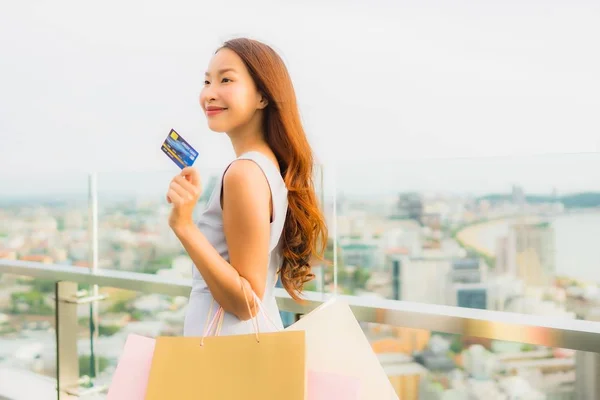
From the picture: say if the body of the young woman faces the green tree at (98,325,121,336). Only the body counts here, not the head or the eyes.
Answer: no

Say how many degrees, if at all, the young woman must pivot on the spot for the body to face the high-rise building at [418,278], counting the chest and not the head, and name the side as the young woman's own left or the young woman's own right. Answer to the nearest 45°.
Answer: approximately 135° to the young woman's own right

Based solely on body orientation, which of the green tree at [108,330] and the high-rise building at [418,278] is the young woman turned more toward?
the green tree

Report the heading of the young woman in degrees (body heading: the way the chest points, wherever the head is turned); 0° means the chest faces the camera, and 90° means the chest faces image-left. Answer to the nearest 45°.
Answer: approximately 90°

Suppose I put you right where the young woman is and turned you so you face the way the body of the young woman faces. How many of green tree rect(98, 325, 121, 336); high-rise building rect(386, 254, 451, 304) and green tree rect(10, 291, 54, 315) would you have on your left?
0

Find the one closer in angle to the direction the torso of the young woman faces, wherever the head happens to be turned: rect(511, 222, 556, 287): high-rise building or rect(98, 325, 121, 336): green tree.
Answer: the green tree

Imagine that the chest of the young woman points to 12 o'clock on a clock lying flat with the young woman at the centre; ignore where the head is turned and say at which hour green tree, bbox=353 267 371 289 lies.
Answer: The green tree is roughly at 4 o'clock from the young woman.

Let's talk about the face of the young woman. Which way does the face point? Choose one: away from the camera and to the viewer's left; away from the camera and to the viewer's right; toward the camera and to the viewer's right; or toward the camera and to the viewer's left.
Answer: toward the camera and to the viewer's left

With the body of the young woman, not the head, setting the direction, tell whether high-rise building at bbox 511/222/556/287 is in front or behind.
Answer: behind

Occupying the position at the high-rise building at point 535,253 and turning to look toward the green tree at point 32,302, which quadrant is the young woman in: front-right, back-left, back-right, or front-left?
front-left
